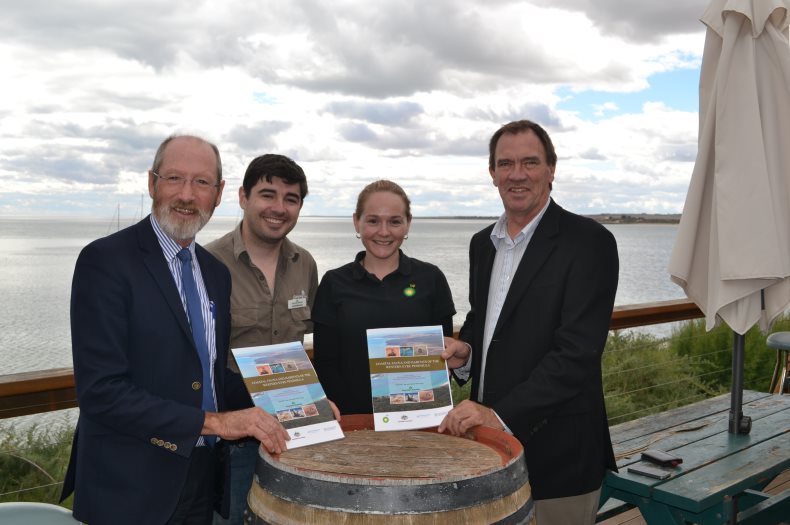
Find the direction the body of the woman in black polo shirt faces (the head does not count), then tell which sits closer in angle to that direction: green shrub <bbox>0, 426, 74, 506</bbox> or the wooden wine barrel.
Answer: the wooden wine barrel

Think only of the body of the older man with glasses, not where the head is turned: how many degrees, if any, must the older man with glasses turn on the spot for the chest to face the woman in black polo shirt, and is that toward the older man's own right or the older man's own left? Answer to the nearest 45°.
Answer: approximately 90° to the older man's own left

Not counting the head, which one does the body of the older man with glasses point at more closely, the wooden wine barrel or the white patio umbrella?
the wooden wine barrel

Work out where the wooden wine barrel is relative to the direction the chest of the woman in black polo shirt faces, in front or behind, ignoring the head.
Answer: in front

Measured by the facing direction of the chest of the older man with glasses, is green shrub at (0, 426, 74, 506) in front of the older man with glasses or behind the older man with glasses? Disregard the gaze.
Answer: behind

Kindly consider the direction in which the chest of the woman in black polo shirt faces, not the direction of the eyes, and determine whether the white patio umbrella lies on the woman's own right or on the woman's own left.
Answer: on the woman's own left

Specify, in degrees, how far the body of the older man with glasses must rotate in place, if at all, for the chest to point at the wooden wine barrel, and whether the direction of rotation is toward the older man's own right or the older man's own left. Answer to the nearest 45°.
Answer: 0° — they already face it

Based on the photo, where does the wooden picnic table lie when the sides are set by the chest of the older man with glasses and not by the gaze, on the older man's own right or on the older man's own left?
on the older man's own left

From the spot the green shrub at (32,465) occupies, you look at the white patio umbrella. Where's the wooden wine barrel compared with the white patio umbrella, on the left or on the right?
right

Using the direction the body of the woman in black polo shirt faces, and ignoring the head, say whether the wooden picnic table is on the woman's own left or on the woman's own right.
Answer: on the woman's own left

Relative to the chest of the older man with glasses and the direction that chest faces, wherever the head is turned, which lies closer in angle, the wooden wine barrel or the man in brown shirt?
the wooden wine barrel

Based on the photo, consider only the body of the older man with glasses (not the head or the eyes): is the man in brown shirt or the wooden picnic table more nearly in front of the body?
the wooden picnic table
